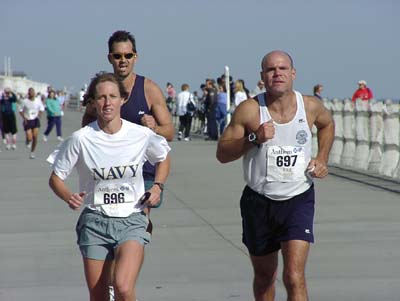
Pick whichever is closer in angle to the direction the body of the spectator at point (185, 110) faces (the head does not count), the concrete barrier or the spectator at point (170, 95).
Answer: the spectator

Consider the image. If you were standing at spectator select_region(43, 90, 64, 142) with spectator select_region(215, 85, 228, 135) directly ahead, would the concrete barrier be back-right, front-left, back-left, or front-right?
front-right

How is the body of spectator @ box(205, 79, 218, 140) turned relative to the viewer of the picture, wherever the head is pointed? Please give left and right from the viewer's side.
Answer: facing to the left of the viewer

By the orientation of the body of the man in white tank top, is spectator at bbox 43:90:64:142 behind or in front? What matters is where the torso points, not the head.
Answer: behind

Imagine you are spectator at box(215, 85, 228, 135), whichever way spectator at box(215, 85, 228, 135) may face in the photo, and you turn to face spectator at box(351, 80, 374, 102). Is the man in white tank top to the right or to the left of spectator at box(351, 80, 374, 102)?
right

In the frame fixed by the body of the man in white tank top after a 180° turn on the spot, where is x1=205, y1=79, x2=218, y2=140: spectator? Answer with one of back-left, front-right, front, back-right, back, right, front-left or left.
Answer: front

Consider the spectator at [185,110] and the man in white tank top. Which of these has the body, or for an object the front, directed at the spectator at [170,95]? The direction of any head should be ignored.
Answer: the spectator at [185,110]

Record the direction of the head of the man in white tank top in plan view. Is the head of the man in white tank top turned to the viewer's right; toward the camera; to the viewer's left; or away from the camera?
toward the camera

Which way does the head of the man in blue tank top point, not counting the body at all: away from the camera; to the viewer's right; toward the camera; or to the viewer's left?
toward the camera

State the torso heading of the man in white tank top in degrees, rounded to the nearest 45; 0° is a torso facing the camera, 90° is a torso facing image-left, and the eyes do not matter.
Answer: approximately 0°
